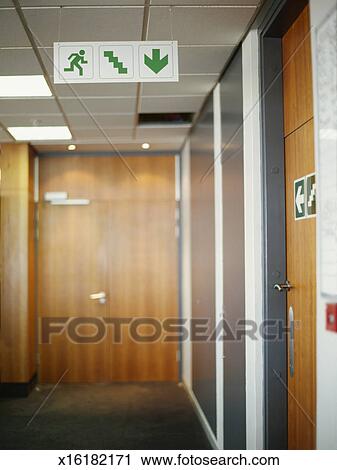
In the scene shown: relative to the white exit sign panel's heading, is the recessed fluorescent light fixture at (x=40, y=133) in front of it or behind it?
behind

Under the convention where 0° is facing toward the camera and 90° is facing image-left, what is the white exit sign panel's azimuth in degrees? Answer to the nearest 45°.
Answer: approximately 0°

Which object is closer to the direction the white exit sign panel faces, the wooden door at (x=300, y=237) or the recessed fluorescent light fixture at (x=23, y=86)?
the wooden door

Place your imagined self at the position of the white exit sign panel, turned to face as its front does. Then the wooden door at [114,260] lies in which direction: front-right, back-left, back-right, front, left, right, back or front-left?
back

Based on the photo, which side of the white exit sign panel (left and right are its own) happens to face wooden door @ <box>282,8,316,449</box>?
left

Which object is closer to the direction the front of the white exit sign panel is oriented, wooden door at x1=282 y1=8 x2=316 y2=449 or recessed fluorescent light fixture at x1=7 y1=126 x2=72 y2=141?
the wooden door
